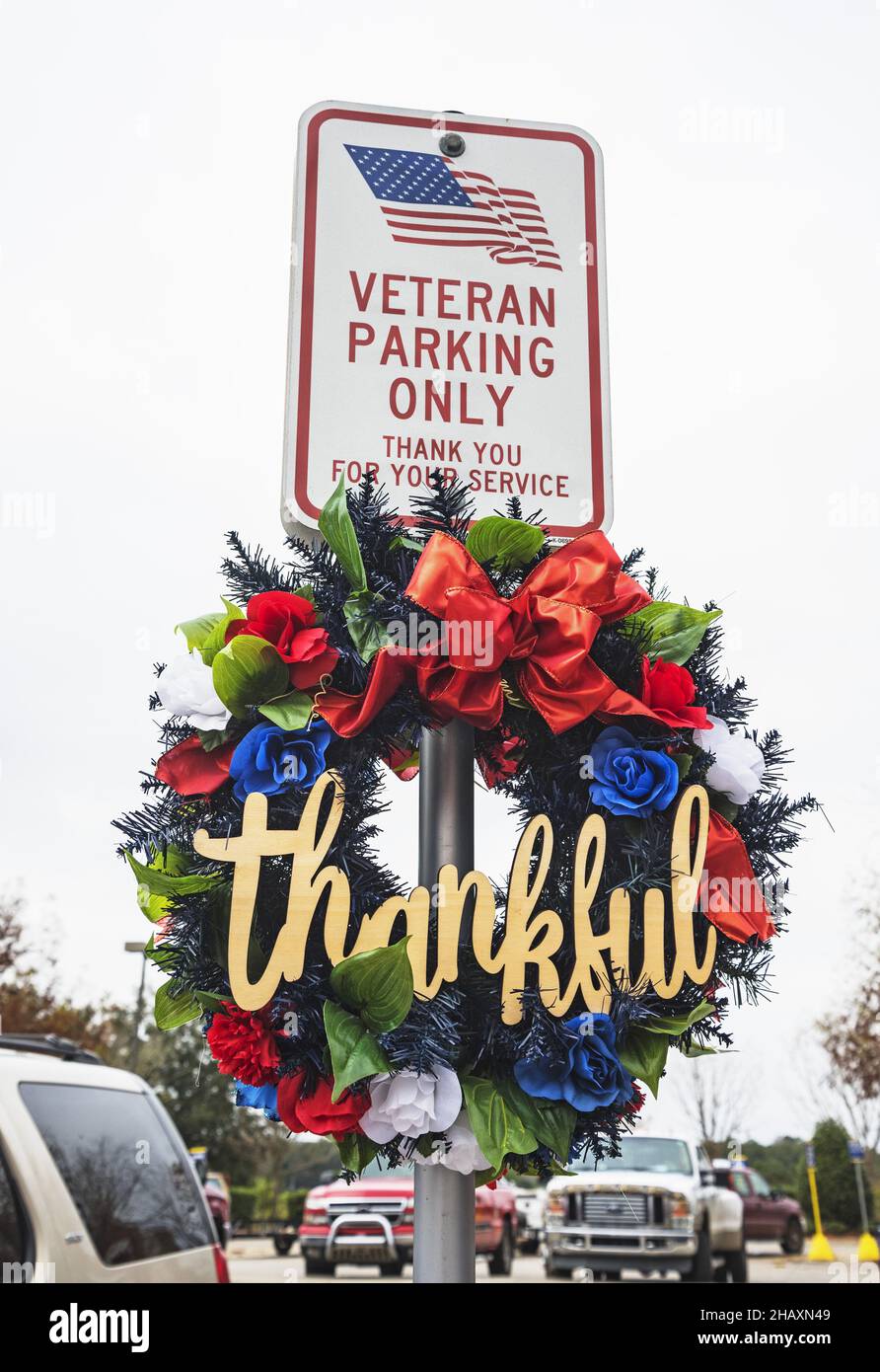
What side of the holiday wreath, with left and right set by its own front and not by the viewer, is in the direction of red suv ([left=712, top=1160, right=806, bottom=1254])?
back

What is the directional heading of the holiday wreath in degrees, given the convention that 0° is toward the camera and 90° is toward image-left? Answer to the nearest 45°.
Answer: approximately 0°

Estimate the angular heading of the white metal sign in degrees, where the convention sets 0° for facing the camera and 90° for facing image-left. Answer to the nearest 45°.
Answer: approximately 0°

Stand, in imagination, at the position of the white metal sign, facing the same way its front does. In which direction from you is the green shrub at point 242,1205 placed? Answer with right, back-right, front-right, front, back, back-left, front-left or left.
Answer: back

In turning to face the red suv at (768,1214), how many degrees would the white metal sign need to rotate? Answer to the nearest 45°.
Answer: approximately 180°

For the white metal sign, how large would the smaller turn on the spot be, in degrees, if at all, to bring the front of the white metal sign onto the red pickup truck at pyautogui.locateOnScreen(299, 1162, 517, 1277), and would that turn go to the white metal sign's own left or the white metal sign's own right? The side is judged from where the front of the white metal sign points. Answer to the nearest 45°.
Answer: approximately 180°

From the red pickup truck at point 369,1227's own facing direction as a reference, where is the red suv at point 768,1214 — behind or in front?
behind

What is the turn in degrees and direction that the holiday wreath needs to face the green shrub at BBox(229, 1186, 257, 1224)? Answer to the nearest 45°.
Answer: approximately 180°

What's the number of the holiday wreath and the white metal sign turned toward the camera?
2

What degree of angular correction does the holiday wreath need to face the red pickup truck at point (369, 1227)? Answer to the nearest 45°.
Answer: approximately 180°

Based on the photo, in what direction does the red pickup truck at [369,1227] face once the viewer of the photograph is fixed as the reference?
facing the viewer and to the left of the viewer
